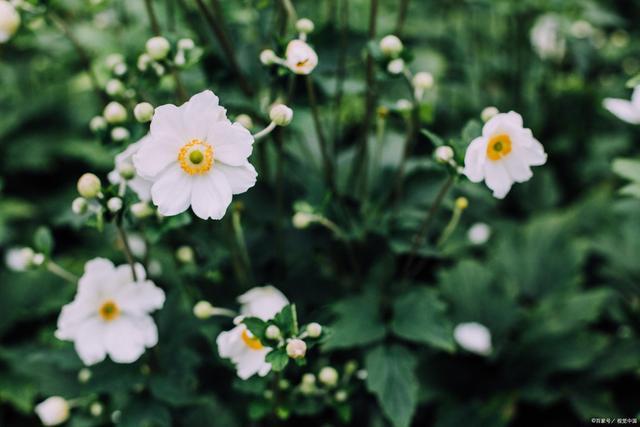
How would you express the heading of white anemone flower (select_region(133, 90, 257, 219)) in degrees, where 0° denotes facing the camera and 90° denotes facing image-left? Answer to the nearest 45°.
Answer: approximately 0°

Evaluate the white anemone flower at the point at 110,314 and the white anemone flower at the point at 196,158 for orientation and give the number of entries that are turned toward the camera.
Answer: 2

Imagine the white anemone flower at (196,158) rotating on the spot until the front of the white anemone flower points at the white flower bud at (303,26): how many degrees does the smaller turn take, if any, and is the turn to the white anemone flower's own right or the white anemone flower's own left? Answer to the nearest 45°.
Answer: approximately 135° to the white anemone flower's own left

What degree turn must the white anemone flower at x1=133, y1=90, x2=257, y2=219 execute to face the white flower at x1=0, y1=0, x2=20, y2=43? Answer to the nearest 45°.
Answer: approximately 135° to its right

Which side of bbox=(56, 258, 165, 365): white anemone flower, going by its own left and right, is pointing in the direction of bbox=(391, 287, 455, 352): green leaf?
left

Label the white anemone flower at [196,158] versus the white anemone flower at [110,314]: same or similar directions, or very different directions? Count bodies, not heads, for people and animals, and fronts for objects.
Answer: same or similar directions

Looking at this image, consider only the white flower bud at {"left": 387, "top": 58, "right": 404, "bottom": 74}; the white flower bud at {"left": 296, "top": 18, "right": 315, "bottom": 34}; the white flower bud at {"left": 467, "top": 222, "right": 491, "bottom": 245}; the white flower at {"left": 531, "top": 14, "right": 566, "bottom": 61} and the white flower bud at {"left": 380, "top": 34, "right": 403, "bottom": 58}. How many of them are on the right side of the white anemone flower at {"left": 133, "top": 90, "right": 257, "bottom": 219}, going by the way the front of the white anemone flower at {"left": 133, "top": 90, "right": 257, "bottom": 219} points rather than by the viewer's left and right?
0

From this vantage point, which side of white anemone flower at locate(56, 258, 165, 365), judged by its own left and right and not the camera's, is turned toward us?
front

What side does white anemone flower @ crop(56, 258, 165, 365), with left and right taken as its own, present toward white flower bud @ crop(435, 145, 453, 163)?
left
